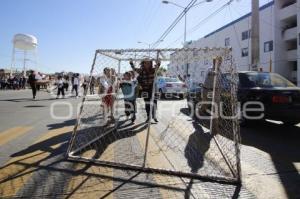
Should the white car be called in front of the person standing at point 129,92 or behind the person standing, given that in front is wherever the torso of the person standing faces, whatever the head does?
behind

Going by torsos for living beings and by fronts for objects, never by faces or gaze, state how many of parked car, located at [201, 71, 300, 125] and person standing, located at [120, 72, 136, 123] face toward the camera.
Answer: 1

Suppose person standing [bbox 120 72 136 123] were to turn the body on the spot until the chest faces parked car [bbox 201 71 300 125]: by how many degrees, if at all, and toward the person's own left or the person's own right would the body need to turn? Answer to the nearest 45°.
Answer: approximately 45° to the person's own left

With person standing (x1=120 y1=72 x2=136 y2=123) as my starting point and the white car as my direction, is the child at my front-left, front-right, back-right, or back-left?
back-left

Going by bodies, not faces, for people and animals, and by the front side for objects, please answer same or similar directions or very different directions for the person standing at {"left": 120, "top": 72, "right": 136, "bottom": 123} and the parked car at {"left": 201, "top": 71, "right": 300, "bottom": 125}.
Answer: very different directions

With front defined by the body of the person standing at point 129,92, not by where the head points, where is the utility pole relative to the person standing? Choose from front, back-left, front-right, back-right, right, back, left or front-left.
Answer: back-left

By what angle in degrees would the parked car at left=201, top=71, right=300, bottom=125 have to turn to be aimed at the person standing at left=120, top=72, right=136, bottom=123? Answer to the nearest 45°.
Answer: approximately 45° to its left

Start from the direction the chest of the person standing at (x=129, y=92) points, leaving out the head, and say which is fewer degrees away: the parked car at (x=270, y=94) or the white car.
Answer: the parked car

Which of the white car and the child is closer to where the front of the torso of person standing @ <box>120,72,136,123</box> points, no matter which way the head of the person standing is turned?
the child

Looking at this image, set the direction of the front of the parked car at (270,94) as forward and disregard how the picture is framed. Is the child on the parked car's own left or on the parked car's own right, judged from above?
on the parked car's own left

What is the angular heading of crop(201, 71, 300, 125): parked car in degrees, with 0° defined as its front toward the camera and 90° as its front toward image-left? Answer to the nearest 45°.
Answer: approximately 135°
